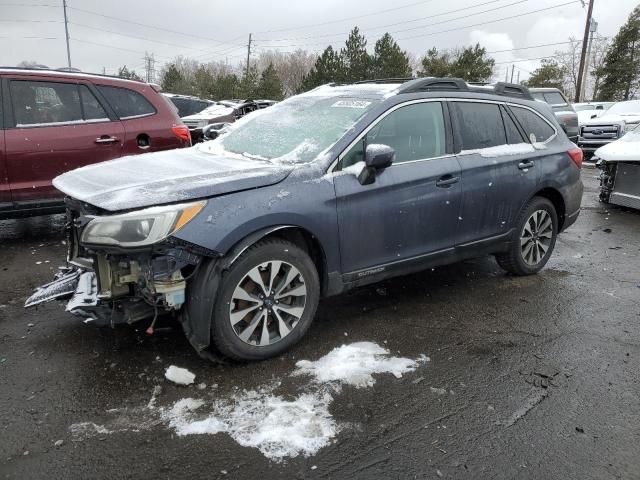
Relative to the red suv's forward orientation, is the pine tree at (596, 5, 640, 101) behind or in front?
behind

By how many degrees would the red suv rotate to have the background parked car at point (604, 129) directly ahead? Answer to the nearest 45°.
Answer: approximately 180°

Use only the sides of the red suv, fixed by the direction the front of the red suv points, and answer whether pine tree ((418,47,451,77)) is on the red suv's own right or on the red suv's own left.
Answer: on the red suv's own right

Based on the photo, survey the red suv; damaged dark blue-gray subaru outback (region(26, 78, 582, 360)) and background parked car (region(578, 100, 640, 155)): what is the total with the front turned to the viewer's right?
0

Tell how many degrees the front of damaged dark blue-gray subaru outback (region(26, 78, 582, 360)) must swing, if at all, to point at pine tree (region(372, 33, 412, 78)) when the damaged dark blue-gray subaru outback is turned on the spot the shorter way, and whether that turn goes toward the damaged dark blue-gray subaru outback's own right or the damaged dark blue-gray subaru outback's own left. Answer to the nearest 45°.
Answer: approximately 135° to the damaged dark blue-gray subaru outback's own right

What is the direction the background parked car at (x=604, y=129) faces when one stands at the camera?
facing the viewer and to the left of the viewer

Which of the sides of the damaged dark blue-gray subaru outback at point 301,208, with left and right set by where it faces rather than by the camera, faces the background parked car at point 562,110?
back

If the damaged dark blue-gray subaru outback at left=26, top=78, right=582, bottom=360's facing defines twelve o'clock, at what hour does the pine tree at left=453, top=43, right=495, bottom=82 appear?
The pine tree is roughly at 5 o'clock from the damaged dark blue-gray subaru outback.

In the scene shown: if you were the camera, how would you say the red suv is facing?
facing to the left of the viewer

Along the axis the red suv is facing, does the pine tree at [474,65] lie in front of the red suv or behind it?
behind

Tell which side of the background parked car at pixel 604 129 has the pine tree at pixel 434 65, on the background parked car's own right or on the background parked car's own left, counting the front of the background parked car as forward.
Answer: on the background parked car's own right

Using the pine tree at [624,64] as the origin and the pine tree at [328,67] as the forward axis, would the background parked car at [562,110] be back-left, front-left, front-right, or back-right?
front-left

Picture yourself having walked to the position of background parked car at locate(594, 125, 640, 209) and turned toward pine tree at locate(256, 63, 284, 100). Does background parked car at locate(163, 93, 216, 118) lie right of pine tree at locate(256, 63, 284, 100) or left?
left
